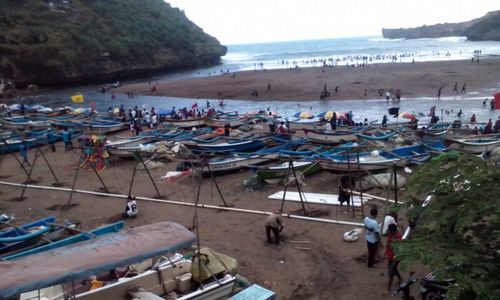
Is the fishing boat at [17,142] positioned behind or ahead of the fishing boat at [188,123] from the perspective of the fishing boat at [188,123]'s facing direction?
ahead

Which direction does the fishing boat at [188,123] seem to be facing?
to the viewer's left

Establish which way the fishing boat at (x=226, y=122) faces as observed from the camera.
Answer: facing to the right of the viewer

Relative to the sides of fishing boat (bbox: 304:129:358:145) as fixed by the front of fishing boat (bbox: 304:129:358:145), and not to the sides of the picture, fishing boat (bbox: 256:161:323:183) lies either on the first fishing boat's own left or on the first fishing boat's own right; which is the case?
on the first fishing boat's own left

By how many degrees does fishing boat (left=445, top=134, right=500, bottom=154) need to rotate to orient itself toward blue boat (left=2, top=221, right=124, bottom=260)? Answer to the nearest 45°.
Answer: approximately 45° to its left

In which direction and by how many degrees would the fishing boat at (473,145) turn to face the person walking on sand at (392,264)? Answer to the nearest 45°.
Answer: approximately 90° to its left

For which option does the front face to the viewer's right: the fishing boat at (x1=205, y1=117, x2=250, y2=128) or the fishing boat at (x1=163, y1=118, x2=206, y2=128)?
the fishing boat at (x1=205, y1=117, x2=250, y2=128)

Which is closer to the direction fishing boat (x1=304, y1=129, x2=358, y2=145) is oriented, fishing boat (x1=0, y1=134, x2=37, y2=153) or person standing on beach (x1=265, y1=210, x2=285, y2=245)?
the fishing boat

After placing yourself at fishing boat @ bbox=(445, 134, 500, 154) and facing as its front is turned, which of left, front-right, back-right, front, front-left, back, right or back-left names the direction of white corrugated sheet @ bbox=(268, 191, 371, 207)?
front-left
